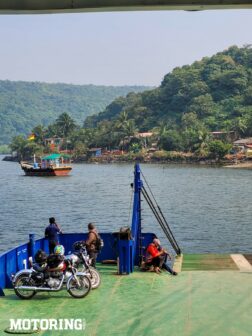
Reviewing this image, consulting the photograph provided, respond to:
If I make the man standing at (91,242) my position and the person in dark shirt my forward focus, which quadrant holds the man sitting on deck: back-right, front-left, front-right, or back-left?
back-right

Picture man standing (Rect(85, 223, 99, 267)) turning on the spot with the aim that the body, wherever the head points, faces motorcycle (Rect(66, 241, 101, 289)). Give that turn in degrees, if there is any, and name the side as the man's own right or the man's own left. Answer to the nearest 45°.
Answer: approximately 135° to the man's own left

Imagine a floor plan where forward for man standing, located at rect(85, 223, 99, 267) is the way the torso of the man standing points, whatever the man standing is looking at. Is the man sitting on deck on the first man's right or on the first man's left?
on the first man's right

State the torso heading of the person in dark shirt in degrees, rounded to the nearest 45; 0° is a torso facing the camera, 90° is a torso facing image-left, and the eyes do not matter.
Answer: approximately 180°

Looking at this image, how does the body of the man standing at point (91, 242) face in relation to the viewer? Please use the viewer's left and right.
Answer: facing away from the viewer and to the left of the viewer

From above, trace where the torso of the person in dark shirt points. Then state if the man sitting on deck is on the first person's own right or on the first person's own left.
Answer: on the first person's own right
